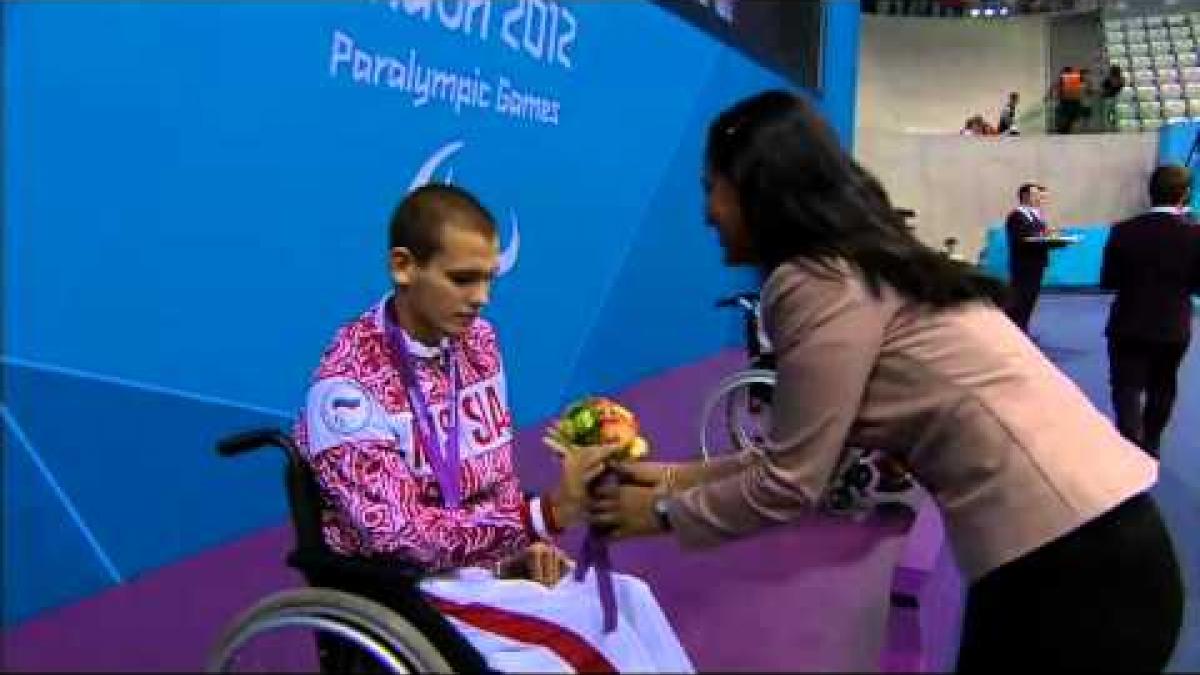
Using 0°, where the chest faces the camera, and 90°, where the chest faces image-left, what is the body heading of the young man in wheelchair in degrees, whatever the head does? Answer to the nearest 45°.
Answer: approximately 315°

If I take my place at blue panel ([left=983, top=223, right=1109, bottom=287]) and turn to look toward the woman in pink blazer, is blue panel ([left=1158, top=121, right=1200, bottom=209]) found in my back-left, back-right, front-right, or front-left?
back-left

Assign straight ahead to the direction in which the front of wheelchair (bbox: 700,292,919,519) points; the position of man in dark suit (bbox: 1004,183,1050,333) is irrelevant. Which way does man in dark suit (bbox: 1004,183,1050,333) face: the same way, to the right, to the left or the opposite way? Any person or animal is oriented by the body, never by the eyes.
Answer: the same way

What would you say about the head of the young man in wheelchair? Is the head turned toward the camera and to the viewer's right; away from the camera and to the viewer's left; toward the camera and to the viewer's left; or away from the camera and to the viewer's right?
toward the camera and to the viewer's right

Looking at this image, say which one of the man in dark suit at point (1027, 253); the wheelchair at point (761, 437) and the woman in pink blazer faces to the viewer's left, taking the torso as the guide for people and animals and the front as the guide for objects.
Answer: the woman in pink blazer

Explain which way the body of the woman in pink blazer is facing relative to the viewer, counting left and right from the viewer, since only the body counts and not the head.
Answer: facing to the left of the viewer

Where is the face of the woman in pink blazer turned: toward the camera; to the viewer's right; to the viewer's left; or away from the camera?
to the viewer's left

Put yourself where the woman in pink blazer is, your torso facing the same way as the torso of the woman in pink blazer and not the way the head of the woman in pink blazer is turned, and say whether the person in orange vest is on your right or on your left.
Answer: on your right

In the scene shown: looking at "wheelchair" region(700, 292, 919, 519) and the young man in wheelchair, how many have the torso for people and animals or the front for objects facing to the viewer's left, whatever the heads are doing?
0

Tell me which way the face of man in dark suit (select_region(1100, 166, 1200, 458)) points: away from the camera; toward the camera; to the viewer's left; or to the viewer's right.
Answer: away from the camera

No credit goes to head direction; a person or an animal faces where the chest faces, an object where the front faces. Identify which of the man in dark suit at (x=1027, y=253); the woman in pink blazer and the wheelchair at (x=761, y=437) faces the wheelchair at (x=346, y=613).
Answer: the woman in pink blazer

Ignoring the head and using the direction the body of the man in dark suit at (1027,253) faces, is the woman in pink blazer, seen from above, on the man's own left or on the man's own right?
on the man's own right
